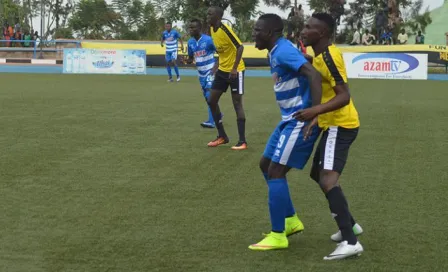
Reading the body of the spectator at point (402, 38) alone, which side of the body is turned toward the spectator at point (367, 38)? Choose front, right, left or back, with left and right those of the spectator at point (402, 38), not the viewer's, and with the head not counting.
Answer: right

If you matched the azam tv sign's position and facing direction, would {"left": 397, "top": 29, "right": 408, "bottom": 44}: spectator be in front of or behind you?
behind

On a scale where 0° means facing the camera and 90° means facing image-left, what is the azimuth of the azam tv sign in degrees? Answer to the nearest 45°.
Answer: approximately 0°

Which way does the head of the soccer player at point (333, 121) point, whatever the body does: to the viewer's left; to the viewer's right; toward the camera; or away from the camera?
to the viewer's left

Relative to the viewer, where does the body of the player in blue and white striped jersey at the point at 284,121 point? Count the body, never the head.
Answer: to the viewer's left

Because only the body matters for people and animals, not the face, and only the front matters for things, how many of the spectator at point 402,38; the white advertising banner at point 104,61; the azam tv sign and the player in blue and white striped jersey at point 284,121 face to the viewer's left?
1

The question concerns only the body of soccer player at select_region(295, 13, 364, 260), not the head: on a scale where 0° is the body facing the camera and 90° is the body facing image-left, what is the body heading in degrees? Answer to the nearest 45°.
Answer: approximately 90°

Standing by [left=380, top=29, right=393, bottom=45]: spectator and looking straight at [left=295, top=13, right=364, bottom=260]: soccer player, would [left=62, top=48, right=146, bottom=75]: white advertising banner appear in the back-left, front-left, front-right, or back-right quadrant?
front-right

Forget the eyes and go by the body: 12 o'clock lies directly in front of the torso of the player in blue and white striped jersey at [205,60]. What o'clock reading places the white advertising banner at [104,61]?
The white advertising banner is roughly at 4 o'clock from the player in blue and white striped jersey.

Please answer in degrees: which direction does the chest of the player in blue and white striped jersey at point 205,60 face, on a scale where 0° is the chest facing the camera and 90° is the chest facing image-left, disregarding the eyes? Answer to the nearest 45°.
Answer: approximately 45°

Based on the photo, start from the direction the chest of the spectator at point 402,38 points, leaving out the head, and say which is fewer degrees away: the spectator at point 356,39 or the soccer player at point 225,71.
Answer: the soccer player

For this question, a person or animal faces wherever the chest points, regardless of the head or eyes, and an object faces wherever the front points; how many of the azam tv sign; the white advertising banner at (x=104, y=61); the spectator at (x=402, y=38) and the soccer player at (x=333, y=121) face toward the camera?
3

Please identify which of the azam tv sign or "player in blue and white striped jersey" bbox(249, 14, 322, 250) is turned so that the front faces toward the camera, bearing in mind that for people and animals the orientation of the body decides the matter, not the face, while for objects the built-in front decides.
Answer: the azam tv sign

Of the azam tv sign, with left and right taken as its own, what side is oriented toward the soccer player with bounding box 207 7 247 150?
front

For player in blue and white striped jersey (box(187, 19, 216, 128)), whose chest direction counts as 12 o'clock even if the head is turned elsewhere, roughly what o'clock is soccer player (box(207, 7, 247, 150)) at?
The soccer player is roughly at 10 o'clock from the player in blue and white striped jersey.

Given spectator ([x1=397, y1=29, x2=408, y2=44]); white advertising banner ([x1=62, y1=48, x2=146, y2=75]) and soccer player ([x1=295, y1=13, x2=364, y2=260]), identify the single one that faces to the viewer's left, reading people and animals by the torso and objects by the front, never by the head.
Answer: the soccer player

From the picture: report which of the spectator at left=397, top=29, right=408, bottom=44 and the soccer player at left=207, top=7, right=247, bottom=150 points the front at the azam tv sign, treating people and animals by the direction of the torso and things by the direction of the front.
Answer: the spectator

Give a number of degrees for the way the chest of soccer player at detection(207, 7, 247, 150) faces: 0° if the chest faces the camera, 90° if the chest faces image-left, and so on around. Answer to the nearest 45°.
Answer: approximately 45°
